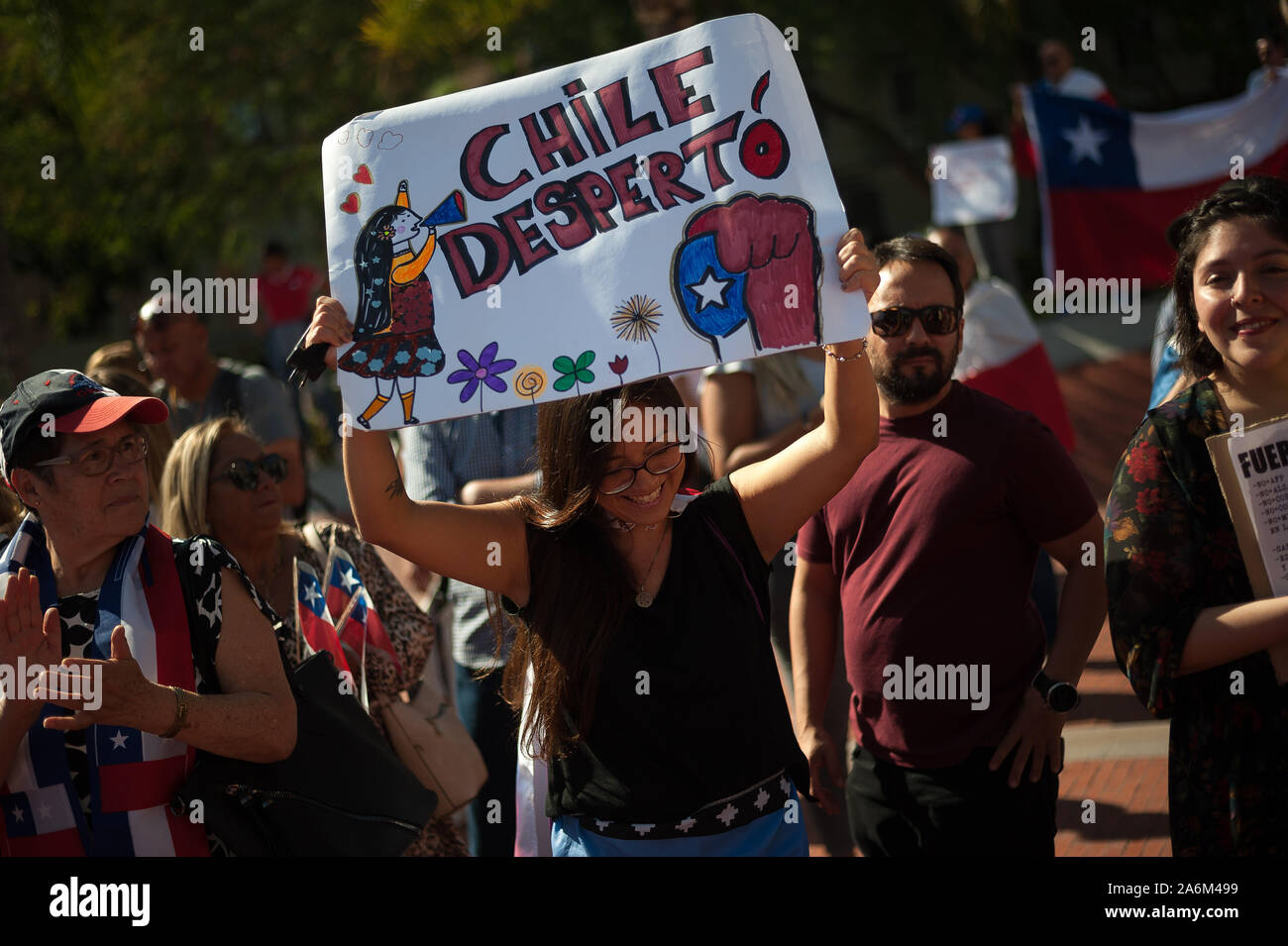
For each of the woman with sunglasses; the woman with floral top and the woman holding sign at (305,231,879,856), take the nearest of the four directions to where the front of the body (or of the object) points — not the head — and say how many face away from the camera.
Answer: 0

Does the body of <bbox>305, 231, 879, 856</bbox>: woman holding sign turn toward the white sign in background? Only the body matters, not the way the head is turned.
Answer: no

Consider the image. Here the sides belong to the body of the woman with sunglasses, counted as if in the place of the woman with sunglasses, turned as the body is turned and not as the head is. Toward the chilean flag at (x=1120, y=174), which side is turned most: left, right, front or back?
left

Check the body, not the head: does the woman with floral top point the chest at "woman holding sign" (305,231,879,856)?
no

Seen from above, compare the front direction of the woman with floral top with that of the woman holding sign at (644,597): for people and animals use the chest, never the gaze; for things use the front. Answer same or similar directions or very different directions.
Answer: same or similar directions

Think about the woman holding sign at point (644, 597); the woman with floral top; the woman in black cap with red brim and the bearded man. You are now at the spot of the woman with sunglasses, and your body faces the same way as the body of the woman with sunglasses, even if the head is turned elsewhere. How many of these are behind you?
0

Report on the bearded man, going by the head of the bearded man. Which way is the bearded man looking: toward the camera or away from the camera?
toward the camera

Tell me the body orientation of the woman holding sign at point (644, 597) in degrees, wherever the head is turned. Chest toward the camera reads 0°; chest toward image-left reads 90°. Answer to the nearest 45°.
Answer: approximately 0°

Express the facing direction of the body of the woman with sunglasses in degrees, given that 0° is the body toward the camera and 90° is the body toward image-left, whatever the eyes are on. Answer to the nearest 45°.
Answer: approximately 315°
